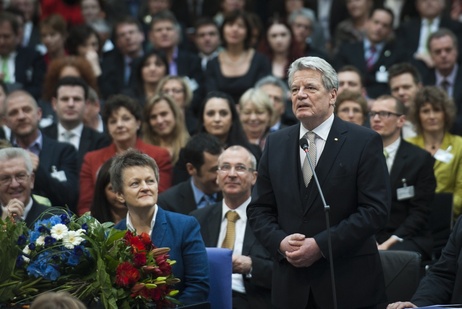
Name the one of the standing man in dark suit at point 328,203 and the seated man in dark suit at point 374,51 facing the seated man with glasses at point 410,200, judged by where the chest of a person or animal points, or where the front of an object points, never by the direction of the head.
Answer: the seated man in dark suit at point 374,51

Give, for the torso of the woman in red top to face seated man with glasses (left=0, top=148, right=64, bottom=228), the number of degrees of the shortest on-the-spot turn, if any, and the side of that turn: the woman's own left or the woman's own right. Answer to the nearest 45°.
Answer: approximately 45° to the woman's own right

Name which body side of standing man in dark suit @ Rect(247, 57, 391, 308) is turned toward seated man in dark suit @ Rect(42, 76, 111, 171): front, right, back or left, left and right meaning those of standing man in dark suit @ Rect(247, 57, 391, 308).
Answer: right

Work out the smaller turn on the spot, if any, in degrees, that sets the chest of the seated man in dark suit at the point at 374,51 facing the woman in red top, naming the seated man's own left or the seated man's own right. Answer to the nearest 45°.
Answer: approximately 45° to the seated man's own right

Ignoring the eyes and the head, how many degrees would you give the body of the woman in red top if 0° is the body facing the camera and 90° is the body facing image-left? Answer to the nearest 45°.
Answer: approximately 0°

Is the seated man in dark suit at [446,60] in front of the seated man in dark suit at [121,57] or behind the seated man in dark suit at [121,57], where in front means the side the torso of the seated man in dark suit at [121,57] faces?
in front

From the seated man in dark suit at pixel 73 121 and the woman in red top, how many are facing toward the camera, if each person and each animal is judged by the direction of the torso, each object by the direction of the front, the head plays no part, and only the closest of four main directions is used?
2

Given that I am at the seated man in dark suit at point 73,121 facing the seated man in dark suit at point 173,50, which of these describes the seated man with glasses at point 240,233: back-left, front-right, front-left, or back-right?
back-right

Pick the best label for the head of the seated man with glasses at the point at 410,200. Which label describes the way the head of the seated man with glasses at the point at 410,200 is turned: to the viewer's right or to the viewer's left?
to the viewer's left

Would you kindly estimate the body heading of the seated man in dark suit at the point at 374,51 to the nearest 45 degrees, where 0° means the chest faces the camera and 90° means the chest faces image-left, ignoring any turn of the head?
approximately 0°

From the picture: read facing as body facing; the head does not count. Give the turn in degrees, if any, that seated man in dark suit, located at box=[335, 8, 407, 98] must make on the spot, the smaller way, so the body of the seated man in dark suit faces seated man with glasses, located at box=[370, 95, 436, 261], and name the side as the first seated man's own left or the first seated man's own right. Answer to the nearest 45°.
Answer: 0° — they already face them
